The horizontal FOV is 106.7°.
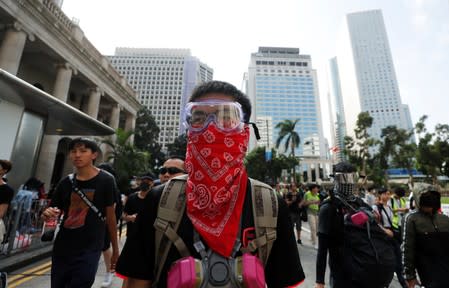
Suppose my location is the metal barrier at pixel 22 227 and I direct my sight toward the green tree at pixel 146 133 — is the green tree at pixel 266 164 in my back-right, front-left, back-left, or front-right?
front-right

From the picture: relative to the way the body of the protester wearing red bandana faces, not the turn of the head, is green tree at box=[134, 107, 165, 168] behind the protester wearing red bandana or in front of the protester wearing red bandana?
behind

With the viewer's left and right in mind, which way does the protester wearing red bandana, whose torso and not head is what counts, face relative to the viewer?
facing the viewer

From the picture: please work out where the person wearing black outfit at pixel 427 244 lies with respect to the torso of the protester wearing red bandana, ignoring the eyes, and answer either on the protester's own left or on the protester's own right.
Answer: on the protester's own left

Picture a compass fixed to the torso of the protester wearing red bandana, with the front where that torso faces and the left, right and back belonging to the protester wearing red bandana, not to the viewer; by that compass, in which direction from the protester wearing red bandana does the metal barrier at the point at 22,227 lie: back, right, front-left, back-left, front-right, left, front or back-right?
back-right

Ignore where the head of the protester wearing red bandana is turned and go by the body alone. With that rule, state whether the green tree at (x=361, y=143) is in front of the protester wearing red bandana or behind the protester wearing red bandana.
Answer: behind

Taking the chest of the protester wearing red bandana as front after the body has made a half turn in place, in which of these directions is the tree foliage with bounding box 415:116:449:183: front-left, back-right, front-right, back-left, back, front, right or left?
front-right

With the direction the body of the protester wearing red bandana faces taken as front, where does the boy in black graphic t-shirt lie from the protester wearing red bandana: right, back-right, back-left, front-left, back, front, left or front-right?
back-right

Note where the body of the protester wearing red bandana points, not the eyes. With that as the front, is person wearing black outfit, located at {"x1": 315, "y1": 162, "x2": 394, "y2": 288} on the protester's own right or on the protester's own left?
on the protester's own left
